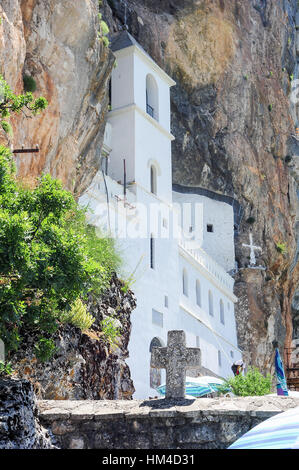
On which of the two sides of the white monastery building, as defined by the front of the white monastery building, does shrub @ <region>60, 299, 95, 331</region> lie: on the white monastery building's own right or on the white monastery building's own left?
on the white monastery building's own right

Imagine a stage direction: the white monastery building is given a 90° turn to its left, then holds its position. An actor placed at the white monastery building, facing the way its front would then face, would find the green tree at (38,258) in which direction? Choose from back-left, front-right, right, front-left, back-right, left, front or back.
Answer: back-right

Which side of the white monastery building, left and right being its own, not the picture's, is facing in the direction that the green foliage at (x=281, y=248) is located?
left

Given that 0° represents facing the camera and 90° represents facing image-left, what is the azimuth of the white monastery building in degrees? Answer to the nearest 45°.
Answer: approximately 315°

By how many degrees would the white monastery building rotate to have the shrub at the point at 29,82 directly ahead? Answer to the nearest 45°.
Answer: approximately 45° to its right

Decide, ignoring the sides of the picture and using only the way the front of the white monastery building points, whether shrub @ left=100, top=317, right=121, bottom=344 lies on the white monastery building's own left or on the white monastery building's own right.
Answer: on the white monastery building's own right

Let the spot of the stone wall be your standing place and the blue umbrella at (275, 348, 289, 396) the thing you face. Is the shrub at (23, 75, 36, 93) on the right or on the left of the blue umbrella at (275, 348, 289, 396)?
left

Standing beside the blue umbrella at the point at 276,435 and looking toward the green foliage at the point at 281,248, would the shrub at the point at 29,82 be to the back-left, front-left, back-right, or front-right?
front-left

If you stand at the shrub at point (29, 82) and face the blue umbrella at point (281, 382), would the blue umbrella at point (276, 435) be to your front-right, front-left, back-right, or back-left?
front-right

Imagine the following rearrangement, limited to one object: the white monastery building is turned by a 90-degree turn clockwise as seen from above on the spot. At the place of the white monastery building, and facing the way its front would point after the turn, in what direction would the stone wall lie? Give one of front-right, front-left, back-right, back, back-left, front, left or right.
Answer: front-left

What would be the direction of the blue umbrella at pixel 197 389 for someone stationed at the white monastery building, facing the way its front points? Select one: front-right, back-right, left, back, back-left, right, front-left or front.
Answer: front-right
